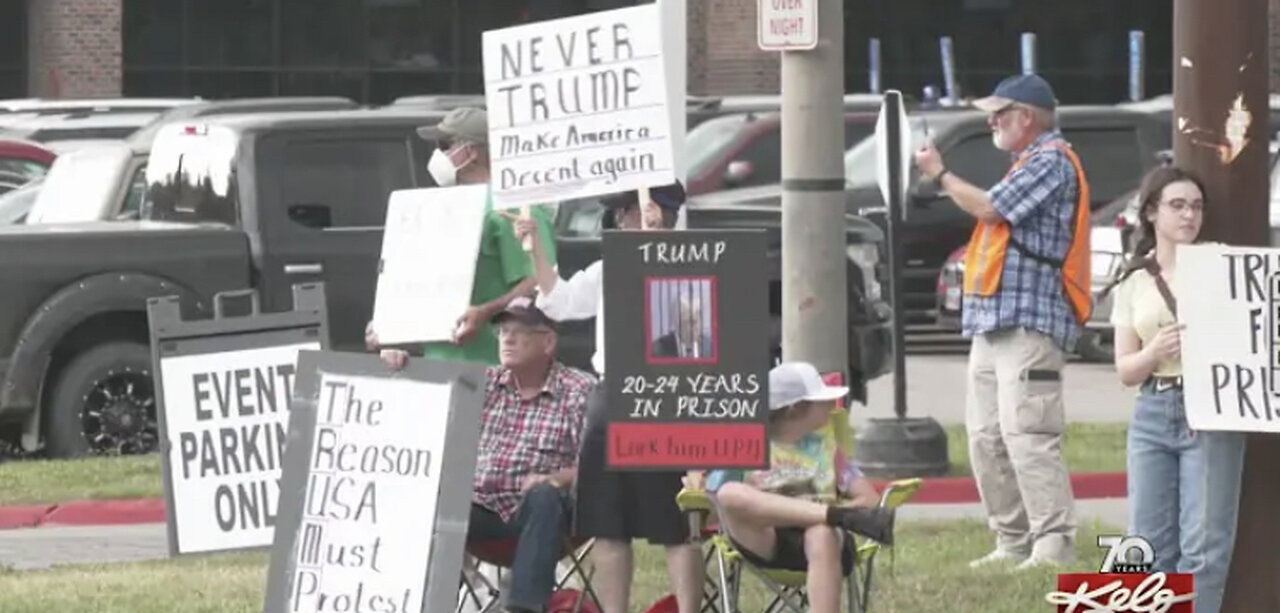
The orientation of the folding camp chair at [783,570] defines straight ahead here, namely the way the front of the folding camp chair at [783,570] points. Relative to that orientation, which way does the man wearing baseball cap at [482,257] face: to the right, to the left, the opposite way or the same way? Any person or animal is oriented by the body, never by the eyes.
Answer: to the right

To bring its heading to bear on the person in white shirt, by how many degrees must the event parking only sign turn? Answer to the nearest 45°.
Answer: approximately 90° to its left

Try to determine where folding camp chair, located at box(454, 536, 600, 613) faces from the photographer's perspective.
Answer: facing the viewer

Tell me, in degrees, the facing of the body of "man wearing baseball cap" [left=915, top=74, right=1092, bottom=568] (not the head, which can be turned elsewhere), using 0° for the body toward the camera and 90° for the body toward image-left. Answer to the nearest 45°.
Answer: approximately 90°

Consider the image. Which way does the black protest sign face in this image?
toward the camera

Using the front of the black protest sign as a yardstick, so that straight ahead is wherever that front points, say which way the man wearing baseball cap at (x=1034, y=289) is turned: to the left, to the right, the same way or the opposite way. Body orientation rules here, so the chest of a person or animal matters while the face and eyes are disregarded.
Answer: to the right

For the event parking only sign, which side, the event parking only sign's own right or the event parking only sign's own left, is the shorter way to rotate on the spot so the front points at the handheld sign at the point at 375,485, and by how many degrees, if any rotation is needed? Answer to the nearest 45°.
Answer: approximately 45° to the event parking only sign's own left
